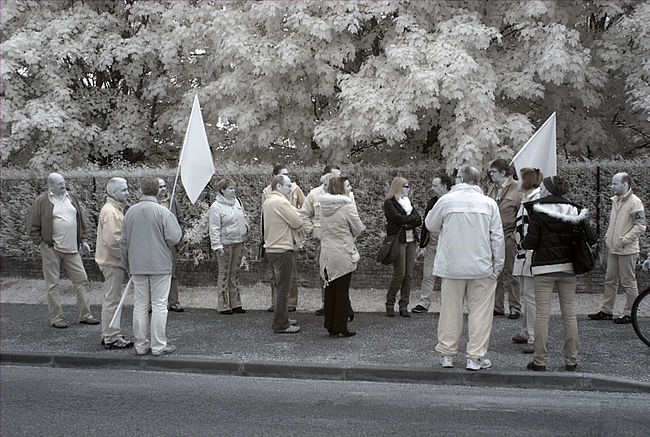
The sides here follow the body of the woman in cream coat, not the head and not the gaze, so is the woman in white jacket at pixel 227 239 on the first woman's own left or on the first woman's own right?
on the first woman's own left

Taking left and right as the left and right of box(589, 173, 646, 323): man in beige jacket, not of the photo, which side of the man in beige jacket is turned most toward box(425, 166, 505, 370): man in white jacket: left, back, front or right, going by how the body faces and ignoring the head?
front

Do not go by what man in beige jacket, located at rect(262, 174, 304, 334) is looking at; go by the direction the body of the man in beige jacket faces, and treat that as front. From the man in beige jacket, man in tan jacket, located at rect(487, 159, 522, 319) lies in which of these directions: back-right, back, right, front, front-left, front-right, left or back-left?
front

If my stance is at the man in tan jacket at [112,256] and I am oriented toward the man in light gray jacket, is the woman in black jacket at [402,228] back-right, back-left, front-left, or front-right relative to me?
front-left

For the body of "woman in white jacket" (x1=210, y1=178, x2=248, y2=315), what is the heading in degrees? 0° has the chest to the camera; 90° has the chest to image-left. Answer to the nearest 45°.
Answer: approximately 315°

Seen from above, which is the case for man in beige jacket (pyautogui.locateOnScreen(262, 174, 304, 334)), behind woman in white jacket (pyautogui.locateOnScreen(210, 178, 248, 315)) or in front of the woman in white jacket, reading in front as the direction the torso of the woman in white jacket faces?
in front

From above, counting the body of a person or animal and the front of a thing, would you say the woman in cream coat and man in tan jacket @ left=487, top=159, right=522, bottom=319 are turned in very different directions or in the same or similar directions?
very different directions

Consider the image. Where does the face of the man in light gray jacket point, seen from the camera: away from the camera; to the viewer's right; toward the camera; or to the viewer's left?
away from the camera

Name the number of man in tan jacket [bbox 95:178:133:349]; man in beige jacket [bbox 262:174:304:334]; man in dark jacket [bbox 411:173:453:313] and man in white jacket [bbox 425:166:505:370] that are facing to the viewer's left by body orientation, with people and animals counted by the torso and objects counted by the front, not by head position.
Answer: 1

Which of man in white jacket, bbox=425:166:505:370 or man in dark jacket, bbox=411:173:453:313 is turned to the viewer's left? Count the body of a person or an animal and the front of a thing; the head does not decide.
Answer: the man in dark jacket

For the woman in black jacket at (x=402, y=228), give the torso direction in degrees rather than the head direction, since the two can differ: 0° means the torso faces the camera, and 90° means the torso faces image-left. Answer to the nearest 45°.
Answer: approximately 315°

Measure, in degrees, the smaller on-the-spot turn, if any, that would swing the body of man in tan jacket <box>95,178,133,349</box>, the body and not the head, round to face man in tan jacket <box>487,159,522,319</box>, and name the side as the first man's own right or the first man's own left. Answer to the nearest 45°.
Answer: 0° — they already face them

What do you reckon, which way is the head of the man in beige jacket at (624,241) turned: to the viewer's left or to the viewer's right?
to the viewer's left

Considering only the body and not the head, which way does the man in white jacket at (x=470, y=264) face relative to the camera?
away from the camera

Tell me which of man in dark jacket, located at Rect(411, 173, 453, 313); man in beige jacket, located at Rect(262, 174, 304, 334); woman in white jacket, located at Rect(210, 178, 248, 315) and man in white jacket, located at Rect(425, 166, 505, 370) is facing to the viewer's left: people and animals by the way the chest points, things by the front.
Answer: the man in dark jacket

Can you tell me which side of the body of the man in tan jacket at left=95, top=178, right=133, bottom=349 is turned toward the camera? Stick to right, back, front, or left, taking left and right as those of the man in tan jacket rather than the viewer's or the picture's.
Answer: right

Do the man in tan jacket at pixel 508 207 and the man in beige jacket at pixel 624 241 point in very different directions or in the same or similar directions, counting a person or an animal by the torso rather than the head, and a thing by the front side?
same or similar directions
